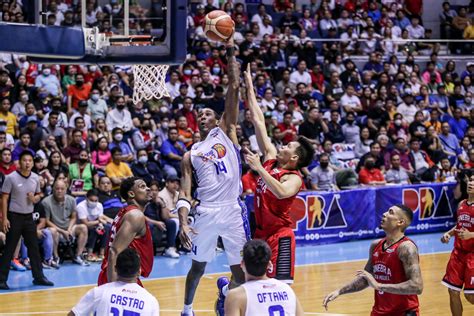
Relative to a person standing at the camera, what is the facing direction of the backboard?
facing away from the viewer and to the right of the viewer

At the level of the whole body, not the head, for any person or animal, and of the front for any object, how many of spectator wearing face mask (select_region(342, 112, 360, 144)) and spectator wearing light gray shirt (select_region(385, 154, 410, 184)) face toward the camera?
2

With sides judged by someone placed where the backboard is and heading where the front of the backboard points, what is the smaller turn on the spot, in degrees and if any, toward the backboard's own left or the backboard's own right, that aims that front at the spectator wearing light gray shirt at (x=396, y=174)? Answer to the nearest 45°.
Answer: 0° — it already faces them

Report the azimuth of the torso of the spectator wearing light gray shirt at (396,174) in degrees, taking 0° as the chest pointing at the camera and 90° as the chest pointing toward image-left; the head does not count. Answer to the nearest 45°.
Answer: approximately 0°

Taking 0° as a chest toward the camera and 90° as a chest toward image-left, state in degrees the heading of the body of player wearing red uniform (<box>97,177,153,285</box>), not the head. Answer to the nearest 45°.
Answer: approximately 270°

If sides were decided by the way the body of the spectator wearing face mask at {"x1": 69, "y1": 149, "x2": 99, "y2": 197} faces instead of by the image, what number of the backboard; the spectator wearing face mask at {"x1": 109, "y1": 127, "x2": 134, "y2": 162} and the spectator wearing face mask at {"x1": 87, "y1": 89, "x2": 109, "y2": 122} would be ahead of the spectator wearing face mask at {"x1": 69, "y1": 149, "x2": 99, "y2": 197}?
1

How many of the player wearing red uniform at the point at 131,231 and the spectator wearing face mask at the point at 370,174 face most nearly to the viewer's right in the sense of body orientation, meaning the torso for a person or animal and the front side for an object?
1

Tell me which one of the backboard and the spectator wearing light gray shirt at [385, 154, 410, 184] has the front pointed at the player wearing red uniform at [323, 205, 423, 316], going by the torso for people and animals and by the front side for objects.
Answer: the spectator wearing light gray shirt

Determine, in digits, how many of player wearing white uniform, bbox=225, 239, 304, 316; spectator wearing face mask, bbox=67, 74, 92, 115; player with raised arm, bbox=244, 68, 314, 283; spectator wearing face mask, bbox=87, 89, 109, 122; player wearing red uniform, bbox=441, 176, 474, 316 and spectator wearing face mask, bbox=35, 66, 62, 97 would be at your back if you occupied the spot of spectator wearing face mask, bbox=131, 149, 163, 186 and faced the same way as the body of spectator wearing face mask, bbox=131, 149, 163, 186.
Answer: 3

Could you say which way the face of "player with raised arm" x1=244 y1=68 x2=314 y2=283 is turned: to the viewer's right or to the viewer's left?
to the viewer's left
